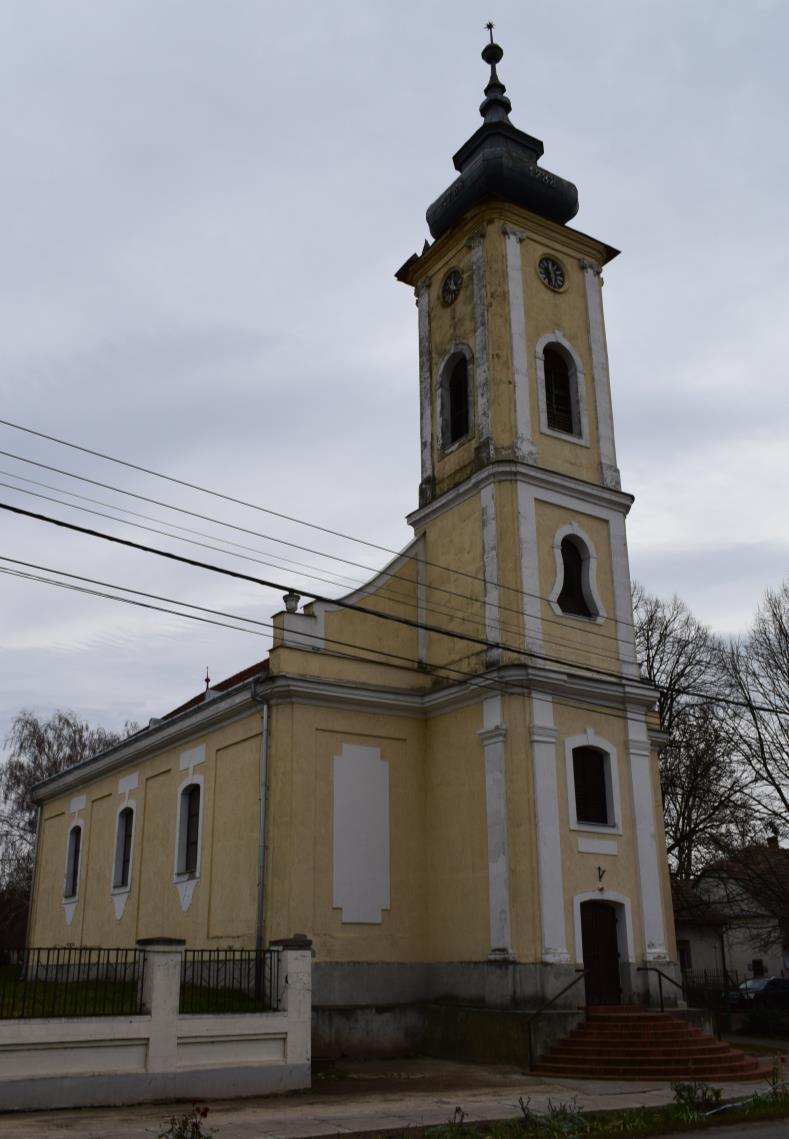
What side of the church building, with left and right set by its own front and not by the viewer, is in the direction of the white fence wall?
right

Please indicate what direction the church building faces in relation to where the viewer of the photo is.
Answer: facing the viewer and to the right of the viewer

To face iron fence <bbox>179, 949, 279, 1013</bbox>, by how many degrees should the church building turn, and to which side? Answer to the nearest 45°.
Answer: approximately 90° to its right

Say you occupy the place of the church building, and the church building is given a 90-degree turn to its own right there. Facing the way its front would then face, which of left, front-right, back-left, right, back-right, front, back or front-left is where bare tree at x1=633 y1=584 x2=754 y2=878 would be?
back

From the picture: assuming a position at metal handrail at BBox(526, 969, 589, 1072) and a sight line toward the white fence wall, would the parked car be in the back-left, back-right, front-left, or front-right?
back-right

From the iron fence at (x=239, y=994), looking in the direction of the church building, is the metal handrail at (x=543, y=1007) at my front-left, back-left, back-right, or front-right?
front-right
